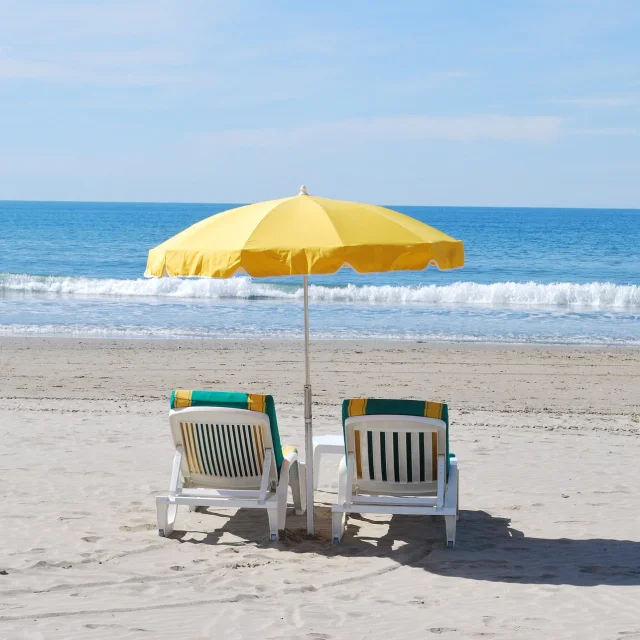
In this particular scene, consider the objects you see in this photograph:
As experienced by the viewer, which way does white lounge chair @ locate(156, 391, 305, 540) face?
facing away from the viewer

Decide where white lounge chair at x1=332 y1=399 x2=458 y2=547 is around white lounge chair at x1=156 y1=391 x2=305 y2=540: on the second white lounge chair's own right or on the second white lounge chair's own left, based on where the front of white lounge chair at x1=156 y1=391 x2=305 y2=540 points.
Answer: on the second white lounge chair's own right

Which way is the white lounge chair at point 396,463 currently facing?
away from the camera

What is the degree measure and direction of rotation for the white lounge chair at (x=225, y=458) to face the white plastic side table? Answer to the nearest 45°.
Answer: approximately 45° to its right

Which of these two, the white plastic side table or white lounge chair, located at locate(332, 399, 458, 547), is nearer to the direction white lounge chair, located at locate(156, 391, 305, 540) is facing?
the white plastic side table

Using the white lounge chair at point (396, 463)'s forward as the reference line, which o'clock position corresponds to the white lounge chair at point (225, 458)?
the white lounge chair at point (225, 458) is roughly at 9 o'clock from the white lounge chair at point (396, 463).

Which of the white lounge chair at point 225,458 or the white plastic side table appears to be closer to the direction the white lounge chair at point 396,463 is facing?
the white plastic side table

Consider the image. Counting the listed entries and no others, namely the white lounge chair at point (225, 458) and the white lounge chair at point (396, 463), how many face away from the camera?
2
